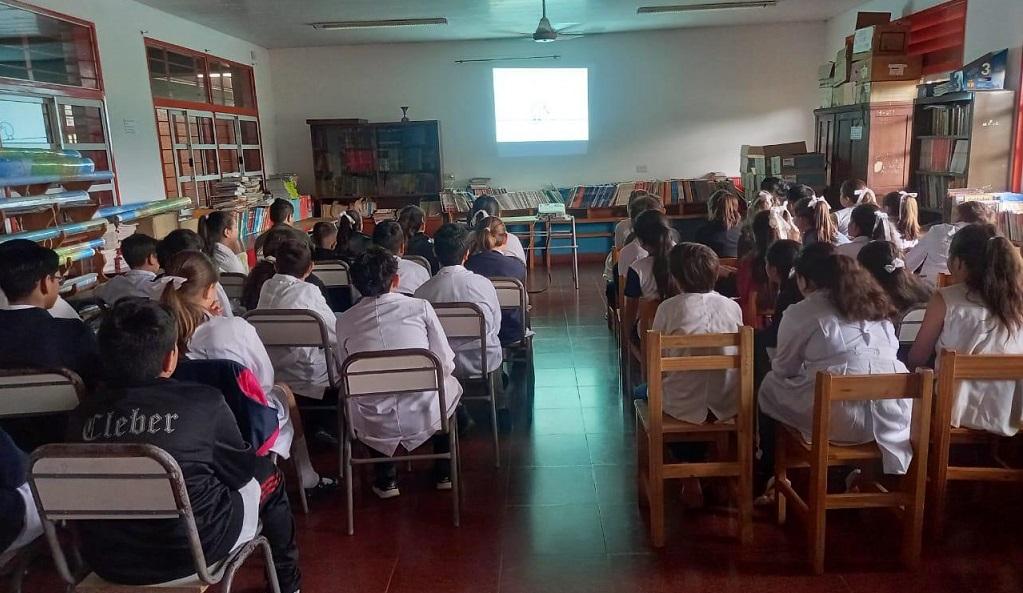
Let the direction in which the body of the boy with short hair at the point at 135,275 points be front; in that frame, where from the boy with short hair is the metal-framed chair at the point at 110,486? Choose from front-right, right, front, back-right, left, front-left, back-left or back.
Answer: back-right

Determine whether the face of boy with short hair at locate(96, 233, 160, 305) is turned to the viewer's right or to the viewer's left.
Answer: to the viewer's right

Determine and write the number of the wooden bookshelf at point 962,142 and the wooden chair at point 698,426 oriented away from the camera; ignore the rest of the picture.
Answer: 1

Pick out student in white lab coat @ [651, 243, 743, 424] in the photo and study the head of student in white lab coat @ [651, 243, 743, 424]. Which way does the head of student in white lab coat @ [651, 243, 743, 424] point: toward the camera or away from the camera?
away from the camera

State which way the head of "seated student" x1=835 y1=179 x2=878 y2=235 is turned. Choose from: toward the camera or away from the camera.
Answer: away from the camera

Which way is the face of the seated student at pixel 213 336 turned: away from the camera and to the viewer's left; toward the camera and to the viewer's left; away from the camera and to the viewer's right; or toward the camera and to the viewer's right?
away from the camera and to the viewer's right

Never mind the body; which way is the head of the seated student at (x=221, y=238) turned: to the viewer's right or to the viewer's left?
to the viewer's right

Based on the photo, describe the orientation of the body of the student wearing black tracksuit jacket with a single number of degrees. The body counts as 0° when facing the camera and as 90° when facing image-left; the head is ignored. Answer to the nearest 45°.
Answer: approximately 225°

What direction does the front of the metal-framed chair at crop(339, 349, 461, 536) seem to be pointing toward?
away from the camera

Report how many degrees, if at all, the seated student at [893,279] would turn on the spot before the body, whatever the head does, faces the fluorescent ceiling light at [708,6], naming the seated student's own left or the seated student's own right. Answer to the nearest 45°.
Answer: approximately 45° to the seated student's own right

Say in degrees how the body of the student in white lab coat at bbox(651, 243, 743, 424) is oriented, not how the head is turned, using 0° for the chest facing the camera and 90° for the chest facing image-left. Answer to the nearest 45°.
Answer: approximately 180°

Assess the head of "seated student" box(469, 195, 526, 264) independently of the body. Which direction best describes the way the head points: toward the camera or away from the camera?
away from the camera

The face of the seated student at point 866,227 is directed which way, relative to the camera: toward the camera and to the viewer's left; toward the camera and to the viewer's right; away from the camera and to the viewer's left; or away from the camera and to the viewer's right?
away from the camera and to the viewer's left

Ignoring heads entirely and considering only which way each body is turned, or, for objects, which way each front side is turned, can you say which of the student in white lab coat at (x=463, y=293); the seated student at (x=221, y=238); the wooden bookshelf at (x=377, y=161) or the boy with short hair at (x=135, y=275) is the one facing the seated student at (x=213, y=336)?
the wooden bookshelf

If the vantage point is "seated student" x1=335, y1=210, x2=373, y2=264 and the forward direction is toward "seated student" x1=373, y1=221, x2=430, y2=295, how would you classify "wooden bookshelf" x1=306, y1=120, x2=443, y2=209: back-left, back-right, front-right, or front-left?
back-left
